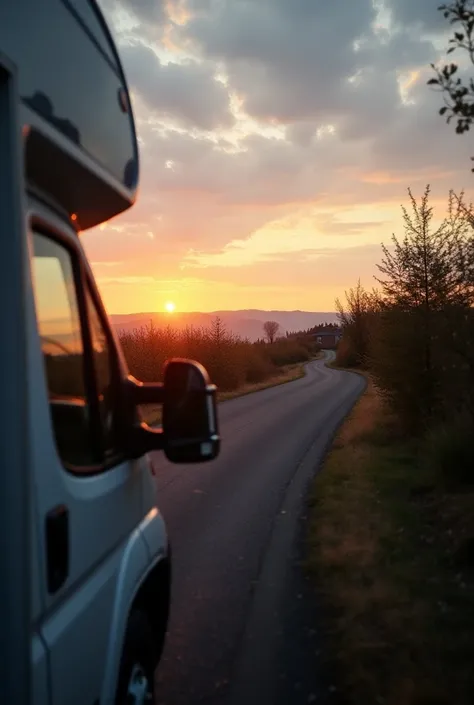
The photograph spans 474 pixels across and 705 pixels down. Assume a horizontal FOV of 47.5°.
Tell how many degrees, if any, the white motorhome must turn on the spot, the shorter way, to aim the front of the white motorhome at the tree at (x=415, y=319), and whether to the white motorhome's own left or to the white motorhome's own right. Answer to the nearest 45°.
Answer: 0° — it already faces it

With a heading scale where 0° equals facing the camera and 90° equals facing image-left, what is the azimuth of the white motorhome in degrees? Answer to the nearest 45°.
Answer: approximately 225°
